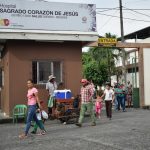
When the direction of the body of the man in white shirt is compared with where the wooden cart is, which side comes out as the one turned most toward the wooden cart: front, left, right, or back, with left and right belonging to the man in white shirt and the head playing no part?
front
